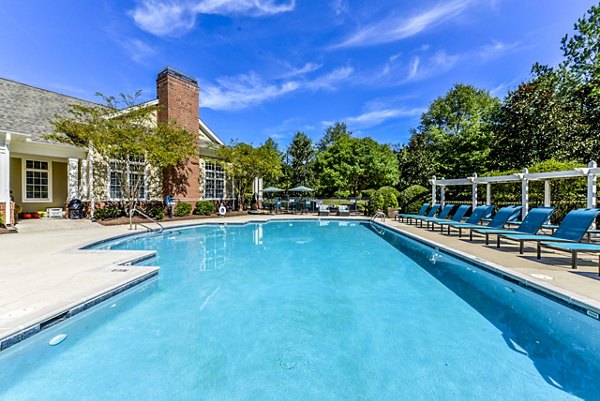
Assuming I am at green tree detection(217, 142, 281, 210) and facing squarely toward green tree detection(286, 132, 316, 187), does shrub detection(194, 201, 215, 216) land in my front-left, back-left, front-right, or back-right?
back-left

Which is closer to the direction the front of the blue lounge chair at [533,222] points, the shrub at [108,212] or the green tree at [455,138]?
the shrub

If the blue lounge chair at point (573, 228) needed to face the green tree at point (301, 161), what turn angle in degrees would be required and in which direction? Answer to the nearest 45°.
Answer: approximately 90° to its right

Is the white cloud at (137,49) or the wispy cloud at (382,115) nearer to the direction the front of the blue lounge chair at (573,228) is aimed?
the white cloud

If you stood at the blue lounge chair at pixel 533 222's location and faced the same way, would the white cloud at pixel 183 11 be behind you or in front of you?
in front

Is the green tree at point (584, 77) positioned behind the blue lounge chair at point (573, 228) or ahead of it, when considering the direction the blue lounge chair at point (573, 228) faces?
behind

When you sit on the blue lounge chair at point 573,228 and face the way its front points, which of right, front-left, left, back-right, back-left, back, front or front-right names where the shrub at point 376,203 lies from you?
right

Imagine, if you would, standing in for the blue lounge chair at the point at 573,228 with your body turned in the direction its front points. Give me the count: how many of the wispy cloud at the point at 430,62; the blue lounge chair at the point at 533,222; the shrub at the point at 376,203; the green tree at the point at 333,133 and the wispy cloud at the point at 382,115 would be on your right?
5

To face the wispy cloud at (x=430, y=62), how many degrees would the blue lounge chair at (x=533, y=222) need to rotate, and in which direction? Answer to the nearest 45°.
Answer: approximately 90° to its right

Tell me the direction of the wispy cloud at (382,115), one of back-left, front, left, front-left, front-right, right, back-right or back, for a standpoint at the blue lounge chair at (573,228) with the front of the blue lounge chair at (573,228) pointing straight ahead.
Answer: right

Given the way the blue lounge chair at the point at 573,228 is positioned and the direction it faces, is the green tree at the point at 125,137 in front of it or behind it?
in front

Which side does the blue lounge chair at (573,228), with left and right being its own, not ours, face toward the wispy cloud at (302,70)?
right

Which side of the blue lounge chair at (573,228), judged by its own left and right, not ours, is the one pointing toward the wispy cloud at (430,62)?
right

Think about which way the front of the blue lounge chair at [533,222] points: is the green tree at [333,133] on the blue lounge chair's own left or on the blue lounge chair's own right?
on the blue lounge chair's own right

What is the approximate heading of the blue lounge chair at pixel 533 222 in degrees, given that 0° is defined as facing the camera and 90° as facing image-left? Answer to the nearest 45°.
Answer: approximately 45°
